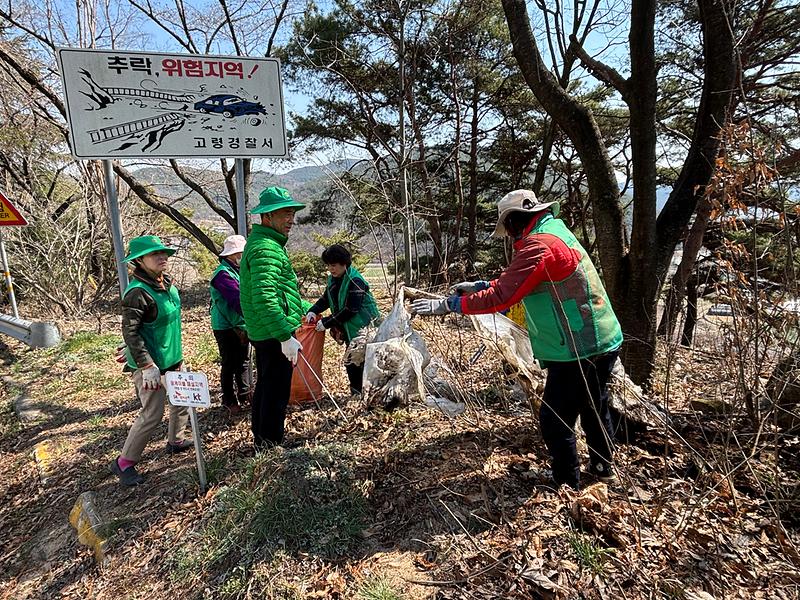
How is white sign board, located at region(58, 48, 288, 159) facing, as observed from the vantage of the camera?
facing the viewer

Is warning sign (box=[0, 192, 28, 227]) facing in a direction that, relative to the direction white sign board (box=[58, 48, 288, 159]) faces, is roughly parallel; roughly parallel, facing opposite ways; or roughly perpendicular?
roughly parallel

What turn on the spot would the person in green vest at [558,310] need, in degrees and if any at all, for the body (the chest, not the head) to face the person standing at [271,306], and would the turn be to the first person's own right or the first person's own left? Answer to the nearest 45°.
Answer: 0° — they already face them

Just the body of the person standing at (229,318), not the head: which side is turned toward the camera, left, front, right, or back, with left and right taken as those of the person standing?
right

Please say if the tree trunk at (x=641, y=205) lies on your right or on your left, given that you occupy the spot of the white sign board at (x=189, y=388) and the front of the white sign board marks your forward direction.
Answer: on your left

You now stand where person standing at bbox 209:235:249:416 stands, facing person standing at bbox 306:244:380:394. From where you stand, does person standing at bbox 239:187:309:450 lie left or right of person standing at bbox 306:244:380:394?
right

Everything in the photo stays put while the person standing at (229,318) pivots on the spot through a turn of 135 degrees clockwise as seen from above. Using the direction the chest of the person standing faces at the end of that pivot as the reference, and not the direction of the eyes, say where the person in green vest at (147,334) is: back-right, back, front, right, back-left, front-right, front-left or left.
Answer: front

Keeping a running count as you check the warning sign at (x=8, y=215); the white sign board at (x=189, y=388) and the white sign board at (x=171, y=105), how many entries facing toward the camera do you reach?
3

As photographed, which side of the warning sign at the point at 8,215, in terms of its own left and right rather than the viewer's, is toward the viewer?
front

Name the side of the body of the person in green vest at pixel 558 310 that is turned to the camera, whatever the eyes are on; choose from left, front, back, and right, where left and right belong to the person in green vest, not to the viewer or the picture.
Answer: left
